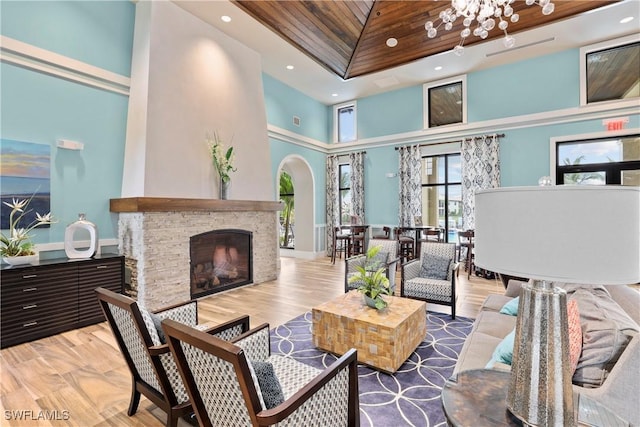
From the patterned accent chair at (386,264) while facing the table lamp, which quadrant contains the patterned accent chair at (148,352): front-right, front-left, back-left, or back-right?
front-right

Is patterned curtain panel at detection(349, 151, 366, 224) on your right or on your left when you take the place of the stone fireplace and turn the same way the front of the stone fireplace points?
on your left

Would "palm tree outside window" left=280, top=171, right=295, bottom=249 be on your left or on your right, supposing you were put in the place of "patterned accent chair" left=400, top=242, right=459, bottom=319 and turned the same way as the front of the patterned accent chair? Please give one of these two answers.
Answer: on your right

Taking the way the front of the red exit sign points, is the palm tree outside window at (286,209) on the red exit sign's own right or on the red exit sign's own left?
on the red exit sign's own right

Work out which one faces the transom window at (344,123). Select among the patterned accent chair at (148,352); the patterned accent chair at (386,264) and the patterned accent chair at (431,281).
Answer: the patterned accent chair at (148,352)

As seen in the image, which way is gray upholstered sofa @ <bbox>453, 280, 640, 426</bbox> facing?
to the viewer's left

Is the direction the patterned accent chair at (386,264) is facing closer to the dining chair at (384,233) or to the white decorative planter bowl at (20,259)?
the white decorative planter bowl

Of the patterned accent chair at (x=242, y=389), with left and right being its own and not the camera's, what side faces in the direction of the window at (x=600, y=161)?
front

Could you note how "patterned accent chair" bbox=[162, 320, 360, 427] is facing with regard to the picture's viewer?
facing away from the viewer and to the right of the viewer

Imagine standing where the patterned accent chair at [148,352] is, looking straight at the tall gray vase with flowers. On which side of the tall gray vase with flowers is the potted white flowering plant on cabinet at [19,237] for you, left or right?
left

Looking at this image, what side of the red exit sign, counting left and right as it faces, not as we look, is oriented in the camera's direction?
front

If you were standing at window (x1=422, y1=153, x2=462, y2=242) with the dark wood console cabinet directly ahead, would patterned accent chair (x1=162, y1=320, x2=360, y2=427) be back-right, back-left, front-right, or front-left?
front-left

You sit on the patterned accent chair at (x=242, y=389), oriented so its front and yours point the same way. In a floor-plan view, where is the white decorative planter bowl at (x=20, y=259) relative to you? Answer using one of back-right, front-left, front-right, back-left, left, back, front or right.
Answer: left

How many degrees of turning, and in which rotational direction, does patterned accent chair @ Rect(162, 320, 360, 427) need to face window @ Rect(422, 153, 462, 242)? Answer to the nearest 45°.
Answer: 0° — it already faces it

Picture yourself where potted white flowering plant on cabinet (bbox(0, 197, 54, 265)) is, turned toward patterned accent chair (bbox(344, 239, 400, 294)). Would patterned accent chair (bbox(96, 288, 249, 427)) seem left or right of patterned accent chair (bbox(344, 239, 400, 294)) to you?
right

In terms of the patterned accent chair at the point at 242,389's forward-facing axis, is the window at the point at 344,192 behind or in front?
in front

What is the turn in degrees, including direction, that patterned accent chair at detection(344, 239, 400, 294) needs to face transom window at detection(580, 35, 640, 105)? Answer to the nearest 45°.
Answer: approximately 180°
